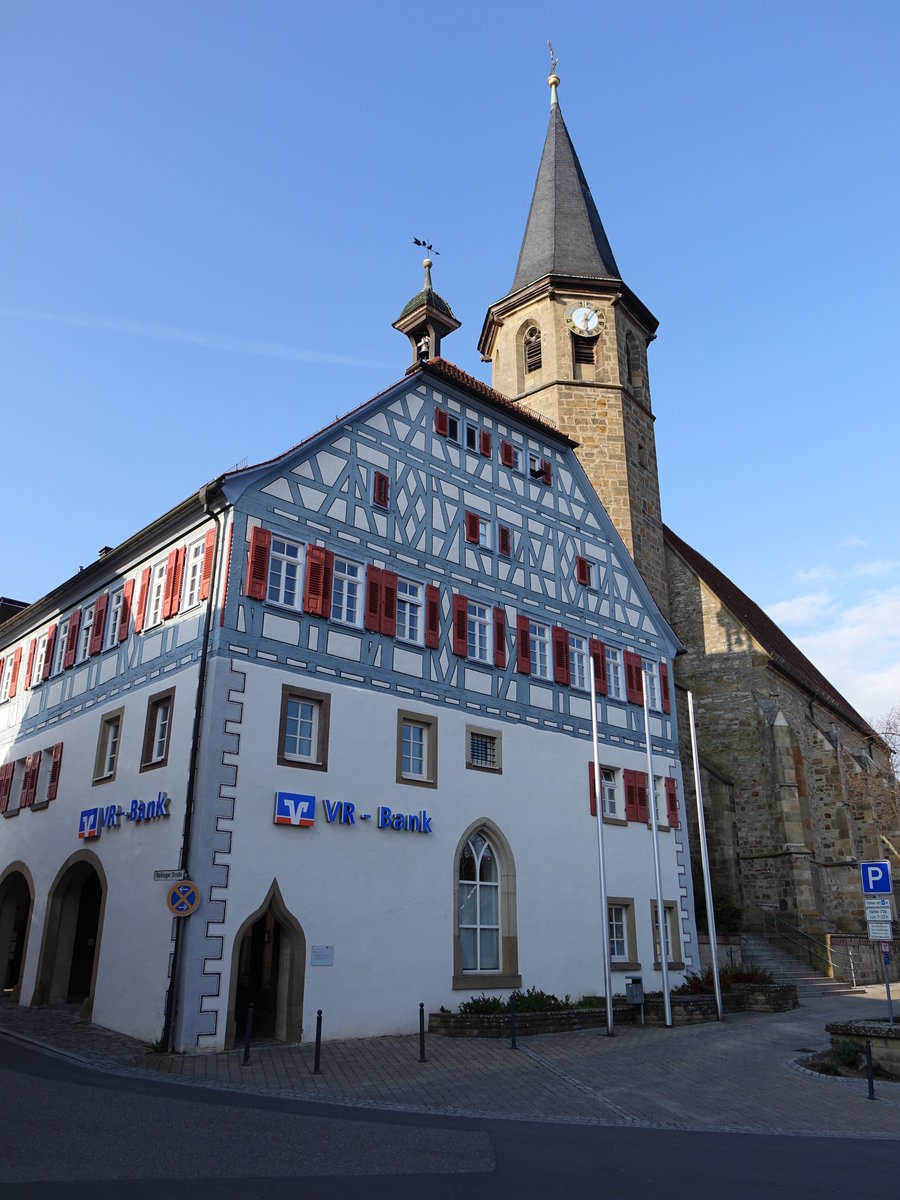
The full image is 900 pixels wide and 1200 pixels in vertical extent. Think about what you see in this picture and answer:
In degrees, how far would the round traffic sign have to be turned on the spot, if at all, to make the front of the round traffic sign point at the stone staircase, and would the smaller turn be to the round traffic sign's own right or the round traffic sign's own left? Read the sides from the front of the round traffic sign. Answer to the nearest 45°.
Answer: approximately 135° to the round traffic sign's own left

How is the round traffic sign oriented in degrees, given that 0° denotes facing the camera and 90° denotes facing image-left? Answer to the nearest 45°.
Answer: approximately 0°

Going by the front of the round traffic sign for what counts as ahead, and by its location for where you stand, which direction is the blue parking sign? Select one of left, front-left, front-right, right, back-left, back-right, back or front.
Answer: left

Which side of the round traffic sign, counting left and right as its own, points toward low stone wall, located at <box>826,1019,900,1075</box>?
left

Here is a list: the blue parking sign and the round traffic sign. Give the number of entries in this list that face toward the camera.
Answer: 2

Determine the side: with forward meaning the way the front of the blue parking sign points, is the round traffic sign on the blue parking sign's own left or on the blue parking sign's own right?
on the blue parking sign's own right

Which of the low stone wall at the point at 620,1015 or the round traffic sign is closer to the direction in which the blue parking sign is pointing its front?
the round traffic sign
